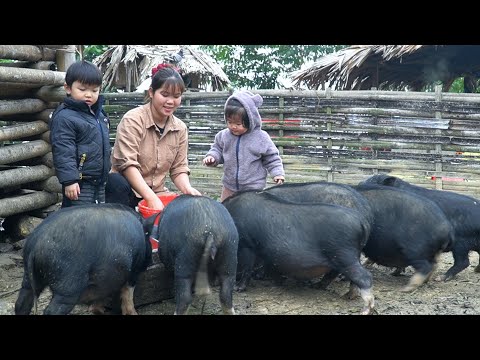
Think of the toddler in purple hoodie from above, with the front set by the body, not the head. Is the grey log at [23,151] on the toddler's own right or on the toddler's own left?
on the toddler's own right

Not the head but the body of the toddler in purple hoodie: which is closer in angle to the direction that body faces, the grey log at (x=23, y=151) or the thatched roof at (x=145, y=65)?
the grey log

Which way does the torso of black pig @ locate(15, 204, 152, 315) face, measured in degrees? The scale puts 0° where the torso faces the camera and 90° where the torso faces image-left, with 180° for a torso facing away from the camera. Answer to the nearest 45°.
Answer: approximately 225°

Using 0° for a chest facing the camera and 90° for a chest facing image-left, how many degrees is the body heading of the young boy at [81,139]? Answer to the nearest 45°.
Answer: approximately 315°

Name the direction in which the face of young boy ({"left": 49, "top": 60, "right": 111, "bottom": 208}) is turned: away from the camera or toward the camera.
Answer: toward the camera

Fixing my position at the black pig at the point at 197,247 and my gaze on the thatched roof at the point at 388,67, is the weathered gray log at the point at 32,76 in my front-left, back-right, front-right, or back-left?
front-left

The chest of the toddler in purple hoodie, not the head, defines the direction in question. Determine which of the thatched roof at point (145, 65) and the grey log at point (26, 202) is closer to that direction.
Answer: the grey log

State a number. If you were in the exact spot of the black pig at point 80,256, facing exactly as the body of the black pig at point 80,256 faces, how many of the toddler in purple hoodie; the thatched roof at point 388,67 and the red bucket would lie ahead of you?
3

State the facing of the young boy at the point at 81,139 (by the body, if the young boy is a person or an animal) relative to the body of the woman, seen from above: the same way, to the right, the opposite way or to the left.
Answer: the same way

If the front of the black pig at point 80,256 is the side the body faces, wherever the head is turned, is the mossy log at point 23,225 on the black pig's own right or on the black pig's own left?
on the black pig's own left

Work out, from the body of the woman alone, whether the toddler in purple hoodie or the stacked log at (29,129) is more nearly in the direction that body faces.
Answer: the toddler in purple hoodie

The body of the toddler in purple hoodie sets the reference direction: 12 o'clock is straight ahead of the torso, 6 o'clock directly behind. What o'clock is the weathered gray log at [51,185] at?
The weathered gray log is roughly at 2 o'clock from the toddler in purple hoodie.

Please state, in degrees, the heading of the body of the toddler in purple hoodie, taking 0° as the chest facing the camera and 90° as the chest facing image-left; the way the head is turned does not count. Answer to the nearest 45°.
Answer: approximately 45°

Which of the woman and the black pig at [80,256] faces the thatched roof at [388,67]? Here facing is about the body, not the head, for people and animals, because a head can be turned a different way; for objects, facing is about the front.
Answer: the black pig

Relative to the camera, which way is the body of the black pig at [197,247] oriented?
away from the camera

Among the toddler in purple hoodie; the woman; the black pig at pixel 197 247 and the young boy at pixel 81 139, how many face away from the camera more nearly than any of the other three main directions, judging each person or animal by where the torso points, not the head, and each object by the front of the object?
1

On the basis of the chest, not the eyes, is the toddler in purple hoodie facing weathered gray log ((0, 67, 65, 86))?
no

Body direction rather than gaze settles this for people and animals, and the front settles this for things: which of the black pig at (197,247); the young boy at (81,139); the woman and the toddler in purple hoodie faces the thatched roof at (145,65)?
the black pig
